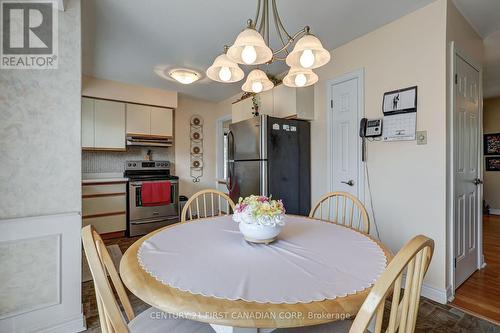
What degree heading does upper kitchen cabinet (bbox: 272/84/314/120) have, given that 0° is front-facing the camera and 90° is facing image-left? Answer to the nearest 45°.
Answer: approximately 45°

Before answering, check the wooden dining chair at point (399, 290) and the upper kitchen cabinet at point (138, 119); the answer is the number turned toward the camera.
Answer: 1

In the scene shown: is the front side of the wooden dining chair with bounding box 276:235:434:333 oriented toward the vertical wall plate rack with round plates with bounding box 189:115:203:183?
yes

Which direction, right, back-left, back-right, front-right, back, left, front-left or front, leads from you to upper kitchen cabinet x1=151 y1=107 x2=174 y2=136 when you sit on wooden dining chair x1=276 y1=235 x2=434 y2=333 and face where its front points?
front

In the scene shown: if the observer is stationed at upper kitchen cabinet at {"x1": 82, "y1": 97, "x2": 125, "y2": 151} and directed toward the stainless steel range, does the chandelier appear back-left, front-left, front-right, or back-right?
front-right

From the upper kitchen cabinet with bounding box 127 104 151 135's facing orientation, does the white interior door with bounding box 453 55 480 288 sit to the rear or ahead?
ahead

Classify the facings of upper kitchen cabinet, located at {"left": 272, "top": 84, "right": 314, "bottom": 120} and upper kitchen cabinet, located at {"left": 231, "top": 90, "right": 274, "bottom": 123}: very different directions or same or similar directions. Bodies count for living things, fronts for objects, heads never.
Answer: same or similar directions

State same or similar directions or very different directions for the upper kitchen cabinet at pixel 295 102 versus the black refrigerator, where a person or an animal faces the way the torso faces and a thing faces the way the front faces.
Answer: same or similar directions

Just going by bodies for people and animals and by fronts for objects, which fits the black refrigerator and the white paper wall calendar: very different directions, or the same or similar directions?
same or similar directions

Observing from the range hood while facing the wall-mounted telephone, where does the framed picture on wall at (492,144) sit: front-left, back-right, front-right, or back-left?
front-left

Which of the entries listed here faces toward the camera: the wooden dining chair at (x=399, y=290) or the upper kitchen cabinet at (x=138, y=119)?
the upper kitchen cabinet

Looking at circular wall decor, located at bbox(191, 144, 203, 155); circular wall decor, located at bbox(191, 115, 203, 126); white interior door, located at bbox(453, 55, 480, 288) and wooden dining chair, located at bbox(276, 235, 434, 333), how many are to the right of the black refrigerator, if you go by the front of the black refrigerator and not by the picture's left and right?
2

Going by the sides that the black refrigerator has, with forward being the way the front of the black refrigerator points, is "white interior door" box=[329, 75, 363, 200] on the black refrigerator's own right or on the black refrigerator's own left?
on the black refrigerator's own left

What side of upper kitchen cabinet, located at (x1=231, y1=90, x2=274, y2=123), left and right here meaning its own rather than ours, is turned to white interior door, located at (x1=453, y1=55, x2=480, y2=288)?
left
